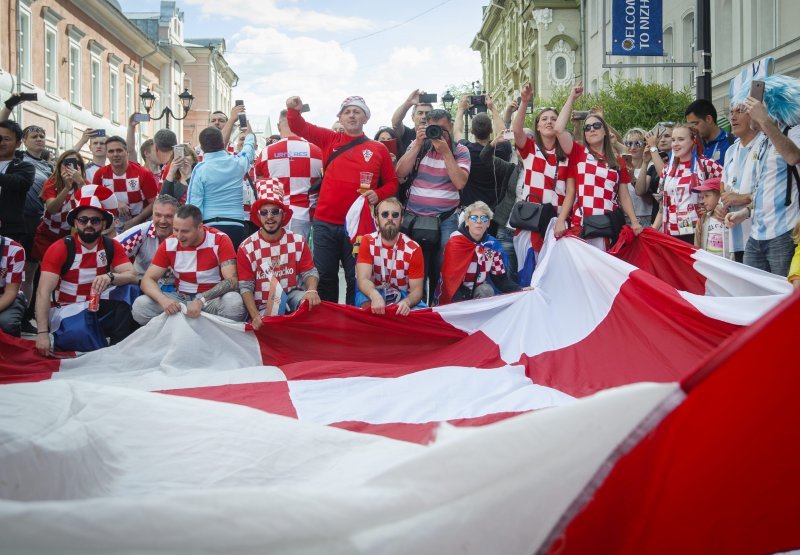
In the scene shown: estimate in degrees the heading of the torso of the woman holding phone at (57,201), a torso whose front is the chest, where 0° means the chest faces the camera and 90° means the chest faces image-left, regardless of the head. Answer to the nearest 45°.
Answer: approximately 315°

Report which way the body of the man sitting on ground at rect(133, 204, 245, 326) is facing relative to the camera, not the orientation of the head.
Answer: toward the camera

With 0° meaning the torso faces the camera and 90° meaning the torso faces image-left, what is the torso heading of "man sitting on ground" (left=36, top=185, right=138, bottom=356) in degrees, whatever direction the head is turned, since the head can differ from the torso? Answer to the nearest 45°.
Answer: approximately 0°

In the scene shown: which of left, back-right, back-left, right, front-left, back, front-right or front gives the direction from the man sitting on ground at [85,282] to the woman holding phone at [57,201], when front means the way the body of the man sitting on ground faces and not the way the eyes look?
back

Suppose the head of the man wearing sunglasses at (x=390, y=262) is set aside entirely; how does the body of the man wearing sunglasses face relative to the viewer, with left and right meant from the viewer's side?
facing the viewer
